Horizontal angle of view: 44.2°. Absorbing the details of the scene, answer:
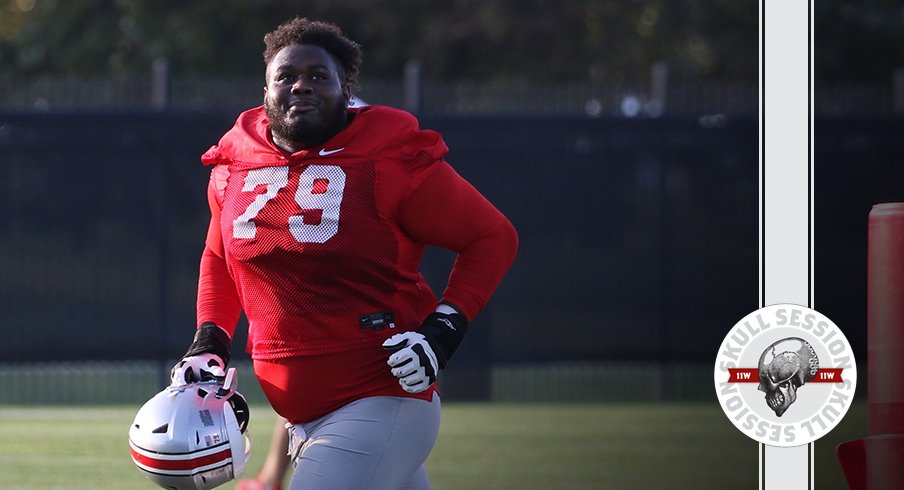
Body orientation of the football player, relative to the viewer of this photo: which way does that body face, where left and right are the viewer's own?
facing the viewer and to the left of the viewer

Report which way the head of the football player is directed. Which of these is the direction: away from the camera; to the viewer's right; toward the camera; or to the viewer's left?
toward the camera

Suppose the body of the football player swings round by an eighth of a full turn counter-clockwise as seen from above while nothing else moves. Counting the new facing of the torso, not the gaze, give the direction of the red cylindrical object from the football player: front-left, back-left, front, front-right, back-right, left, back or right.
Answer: left
